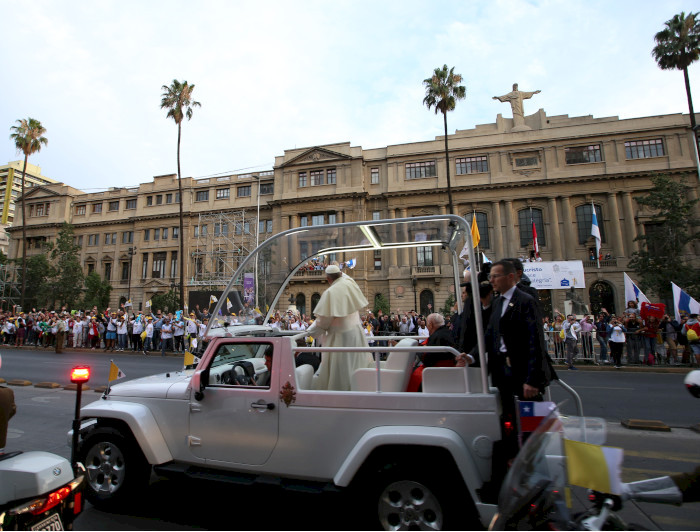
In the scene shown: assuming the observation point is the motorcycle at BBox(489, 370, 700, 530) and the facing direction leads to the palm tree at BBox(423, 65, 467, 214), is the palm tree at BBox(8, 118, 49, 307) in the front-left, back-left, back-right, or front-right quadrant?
front-left

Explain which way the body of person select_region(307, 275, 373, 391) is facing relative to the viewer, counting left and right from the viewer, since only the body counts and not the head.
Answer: facing away from the viewer and to the left of the viewer

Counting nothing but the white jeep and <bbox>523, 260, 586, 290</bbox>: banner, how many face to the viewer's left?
1

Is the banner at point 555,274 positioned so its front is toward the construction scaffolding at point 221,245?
no

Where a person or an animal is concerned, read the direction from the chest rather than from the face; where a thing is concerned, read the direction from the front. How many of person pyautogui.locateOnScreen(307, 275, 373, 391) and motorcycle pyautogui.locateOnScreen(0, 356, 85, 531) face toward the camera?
0

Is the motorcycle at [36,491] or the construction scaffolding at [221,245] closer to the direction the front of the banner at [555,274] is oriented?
the motorcycle

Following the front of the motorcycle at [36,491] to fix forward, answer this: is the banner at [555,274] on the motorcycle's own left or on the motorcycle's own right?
on the motorcycle's own right

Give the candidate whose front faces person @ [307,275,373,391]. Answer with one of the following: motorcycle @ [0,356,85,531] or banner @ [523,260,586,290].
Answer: the banner

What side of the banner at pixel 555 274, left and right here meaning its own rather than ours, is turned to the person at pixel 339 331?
front

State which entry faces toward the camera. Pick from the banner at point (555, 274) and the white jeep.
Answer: the banner

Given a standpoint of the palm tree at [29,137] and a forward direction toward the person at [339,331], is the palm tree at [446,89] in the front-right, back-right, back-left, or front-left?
front-left

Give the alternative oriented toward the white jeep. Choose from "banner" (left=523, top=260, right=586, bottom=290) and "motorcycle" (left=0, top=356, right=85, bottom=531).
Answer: the banner

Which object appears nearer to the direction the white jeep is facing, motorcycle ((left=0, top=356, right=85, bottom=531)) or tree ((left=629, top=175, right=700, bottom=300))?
the motorcycle

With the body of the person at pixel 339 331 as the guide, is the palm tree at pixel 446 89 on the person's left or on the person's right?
on the person's right

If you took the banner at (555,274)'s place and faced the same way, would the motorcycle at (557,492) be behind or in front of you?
in front

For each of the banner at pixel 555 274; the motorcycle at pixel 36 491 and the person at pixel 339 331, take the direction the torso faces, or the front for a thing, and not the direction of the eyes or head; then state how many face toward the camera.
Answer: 1

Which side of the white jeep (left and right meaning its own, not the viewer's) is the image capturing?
left

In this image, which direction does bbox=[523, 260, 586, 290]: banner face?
toward the camera

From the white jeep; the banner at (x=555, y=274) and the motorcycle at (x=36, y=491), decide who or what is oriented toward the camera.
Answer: the banner
